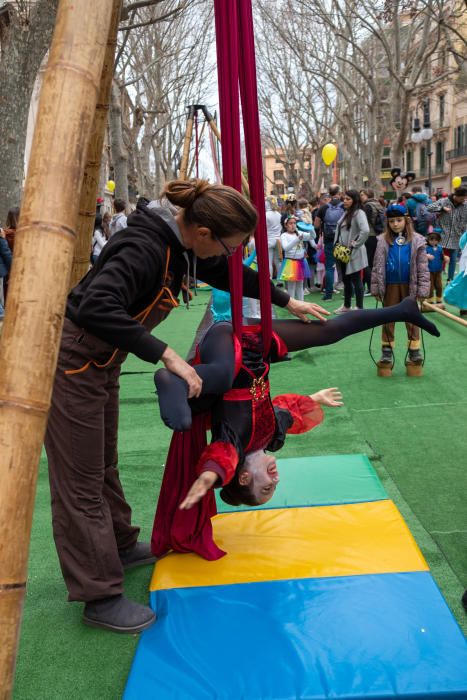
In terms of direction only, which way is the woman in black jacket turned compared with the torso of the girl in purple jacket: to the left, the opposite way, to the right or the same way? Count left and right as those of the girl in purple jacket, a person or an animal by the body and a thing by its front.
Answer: to the left

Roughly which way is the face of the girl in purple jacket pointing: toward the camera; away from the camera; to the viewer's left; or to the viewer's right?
toward the camera

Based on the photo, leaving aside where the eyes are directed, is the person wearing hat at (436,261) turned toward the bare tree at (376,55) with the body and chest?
no

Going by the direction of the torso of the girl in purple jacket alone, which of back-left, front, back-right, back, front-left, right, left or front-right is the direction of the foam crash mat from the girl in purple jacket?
front

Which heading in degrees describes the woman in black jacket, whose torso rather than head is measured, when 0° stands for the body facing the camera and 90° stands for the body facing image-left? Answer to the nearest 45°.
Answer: approximately 270°

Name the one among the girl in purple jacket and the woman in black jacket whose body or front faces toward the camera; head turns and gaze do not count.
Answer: the girl in purple jacket

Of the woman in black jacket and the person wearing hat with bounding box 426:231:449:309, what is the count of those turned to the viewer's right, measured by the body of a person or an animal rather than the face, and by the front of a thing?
1

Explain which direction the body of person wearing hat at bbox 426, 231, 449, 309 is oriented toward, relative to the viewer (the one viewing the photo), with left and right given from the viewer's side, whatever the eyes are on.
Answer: facing the viewer

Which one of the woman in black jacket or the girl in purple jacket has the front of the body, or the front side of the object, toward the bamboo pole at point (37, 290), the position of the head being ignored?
the girl in purple jacket

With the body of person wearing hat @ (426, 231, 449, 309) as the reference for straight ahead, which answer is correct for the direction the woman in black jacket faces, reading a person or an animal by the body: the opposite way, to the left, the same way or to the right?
to the left

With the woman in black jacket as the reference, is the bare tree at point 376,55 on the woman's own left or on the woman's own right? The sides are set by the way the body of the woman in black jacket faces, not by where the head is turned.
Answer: on the woman's own left

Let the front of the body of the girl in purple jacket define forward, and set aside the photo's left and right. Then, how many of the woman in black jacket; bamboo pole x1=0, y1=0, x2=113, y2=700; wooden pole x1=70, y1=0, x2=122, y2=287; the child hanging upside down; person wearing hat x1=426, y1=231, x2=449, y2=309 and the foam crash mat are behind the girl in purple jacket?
1

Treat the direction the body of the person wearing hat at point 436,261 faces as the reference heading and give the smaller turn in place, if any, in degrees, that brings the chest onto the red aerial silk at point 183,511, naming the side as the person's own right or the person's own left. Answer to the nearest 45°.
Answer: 0° — they already face it

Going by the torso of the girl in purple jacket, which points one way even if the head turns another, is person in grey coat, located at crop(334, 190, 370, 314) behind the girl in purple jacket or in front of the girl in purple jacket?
behind

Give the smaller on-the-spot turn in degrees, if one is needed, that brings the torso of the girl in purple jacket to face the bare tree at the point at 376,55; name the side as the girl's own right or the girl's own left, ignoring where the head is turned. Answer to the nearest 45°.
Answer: approximately 180°

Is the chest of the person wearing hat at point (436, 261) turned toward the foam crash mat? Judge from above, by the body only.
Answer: yes

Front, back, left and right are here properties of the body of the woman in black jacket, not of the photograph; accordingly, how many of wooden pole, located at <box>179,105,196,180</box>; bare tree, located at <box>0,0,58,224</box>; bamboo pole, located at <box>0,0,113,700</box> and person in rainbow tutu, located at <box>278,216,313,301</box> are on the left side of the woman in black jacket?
3

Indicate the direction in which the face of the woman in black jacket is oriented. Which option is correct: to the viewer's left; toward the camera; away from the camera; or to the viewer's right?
to the viewer's right
